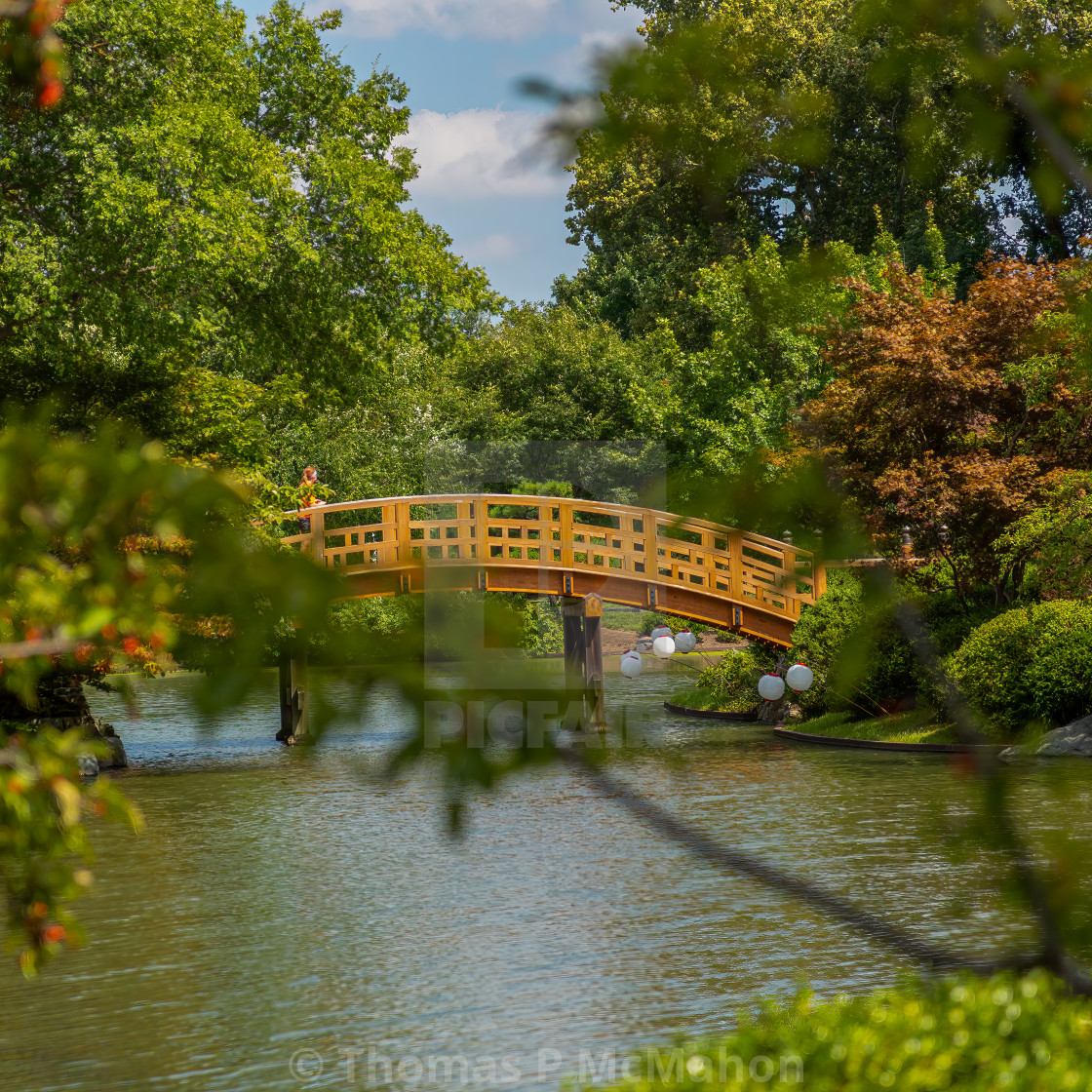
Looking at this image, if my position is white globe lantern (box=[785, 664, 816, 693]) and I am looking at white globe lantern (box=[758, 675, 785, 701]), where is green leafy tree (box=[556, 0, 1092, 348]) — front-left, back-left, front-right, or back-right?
back-right
